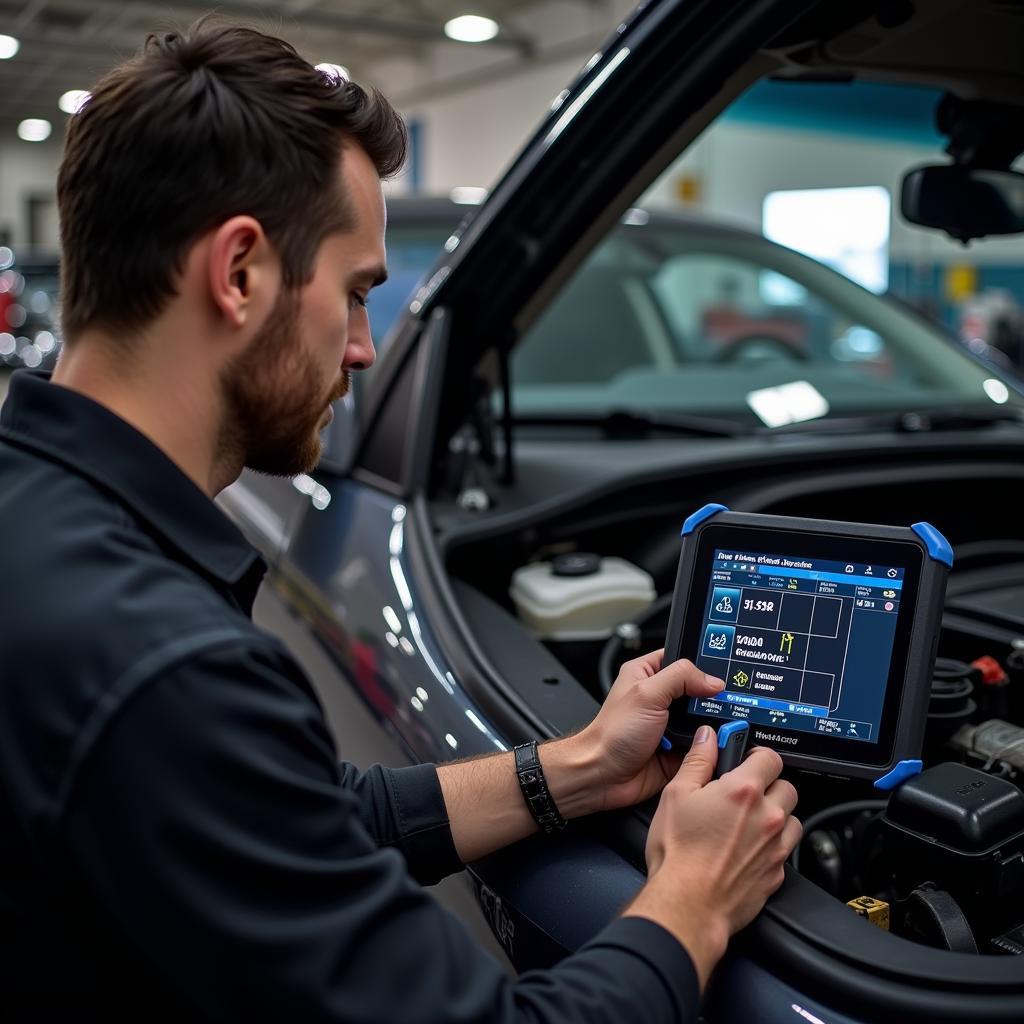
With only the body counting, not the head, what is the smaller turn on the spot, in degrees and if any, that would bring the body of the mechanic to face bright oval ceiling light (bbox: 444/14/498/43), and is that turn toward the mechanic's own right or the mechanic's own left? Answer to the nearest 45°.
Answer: approximately 45° to the mechanic's own left

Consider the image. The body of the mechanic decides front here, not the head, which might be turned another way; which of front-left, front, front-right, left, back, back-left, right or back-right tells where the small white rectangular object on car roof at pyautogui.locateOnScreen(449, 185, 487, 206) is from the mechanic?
front-left

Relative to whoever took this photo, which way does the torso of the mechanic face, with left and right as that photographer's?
facing away from the viewer and to the right of the viewer

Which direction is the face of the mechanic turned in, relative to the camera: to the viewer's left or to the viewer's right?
to the viewer's right

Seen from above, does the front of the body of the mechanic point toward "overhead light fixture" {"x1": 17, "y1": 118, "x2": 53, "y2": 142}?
no
